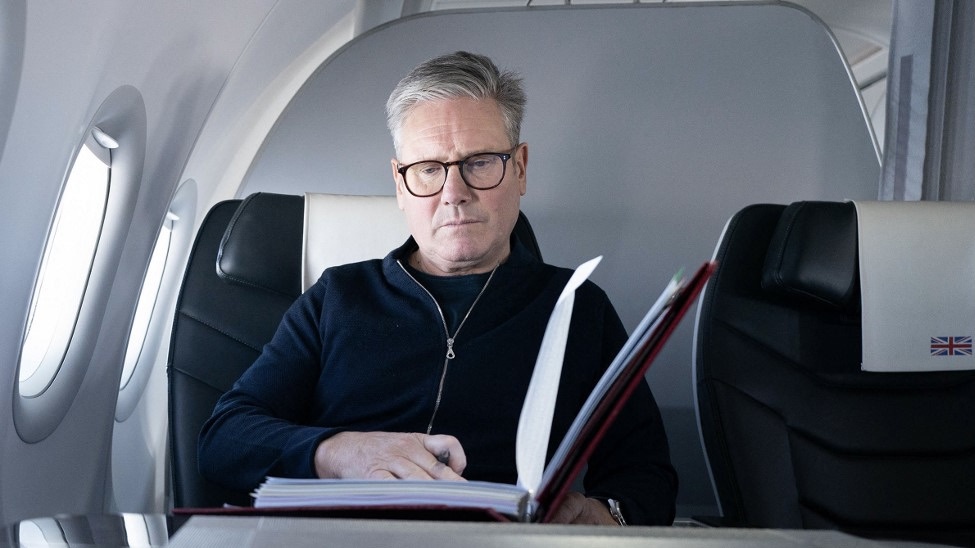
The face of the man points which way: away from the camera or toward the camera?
toward the camera

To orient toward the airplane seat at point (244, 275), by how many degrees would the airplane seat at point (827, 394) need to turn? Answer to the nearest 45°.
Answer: approximately 90° to its right

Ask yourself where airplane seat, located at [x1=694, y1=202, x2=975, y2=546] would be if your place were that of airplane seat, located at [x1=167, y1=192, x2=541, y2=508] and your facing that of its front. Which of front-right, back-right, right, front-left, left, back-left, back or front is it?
left

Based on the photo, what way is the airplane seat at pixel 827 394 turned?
toward the camera

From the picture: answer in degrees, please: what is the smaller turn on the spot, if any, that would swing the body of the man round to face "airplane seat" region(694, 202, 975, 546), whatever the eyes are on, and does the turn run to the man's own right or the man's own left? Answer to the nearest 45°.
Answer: approximately 90° to the man's own left

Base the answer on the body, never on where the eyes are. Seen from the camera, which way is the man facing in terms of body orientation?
toward the camera

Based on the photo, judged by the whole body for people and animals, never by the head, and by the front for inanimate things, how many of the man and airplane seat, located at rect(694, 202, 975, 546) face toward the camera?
2

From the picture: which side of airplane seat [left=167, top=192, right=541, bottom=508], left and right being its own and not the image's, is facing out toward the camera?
front
